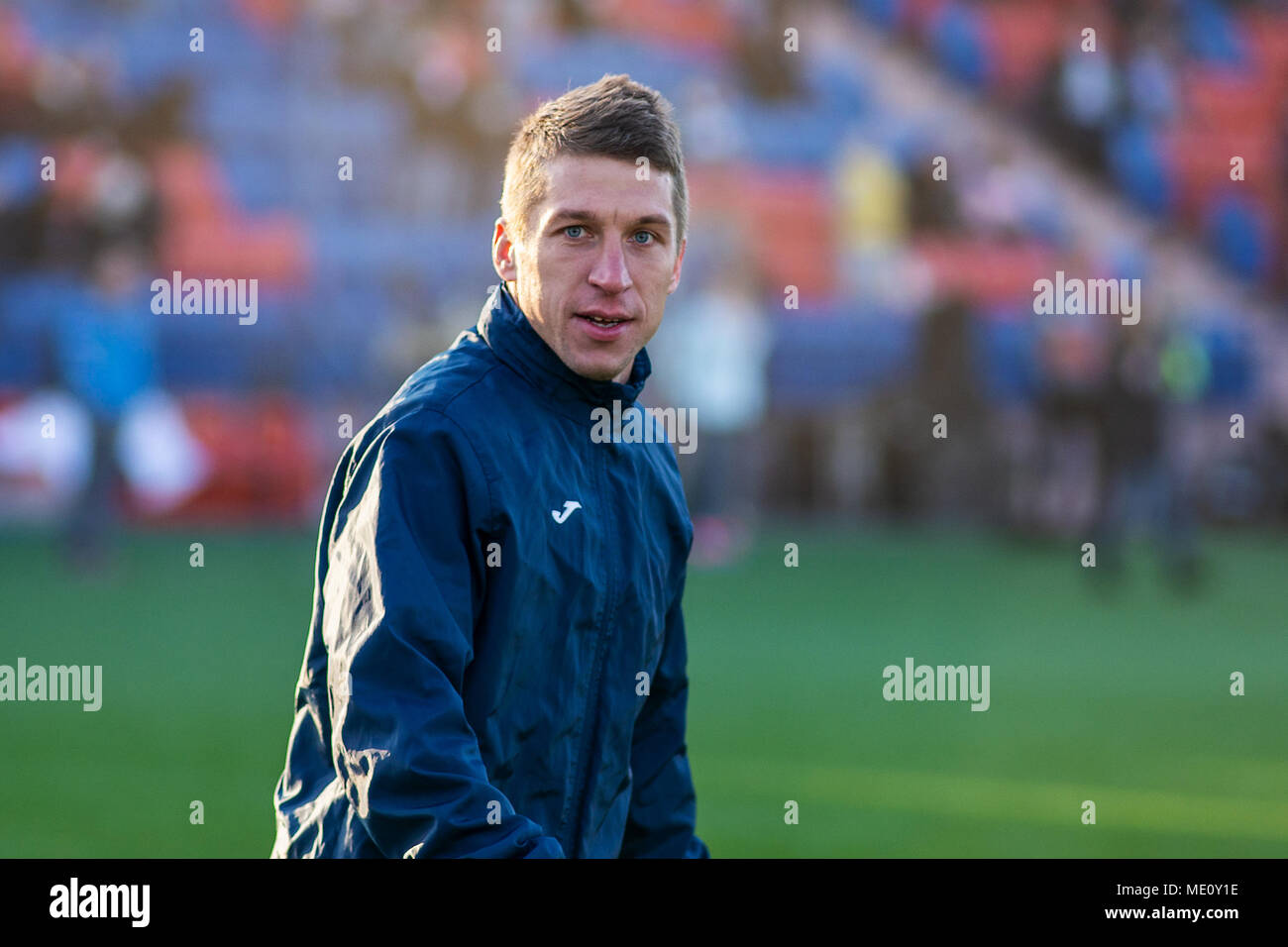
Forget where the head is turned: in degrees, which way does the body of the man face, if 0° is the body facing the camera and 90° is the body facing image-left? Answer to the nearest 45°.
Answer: approximately 315°

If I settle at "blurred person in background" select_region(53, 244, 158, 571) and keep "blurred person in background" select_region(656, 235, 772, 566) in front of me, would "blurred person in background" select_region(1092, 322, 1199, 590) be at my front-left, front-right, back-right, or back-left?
front-right

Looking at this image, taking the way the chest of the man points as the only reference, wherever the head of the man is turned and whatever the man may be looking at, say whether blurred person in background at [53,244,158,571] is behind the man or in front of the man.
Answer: behind

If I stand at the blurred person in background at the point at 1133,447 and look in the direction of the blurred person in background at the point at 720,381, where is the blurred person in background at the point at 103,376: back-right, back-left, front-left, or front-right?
front-left

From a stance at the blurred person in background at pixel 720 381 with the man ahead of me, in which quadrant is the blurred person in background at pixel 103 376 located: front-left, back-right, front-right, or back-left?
front-right

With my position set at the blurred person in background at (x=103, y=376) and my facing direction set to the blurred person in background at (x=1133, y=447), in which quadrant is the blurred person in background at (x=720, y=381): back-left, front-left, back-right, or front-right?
front-left

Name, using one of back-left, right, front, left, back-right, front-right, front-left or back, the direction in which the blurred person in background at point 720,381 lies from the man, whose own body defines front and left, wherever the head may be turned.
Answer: back-left

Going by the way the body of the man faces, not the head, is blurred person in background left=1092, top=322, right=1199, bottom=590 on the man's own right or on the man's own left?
on the man's own left
